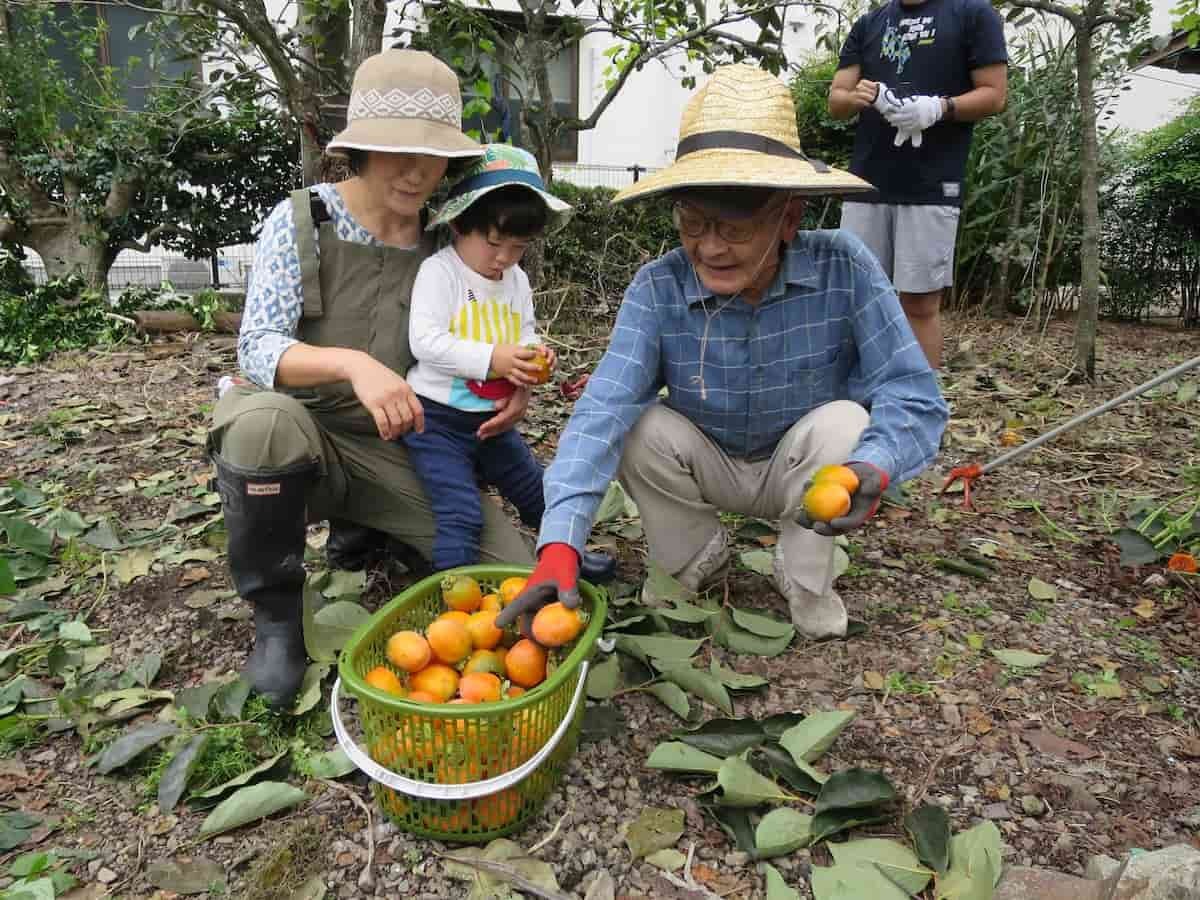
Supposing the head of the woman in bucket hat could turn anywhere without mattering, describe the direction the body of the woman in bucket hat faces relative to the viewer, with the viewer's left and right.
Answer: facing the viewer and to the right of the viewer

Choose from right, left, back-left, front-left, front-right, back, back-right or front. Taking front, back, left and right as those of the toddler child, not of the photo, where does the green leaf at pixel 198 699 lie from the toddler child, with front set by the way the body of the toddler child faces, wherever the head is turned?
right

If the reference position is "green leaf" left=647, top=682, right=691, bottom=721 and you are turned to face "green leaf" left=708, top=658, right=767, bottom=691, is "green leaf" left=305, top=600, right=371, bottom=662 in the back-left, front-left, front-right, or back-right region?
back-left

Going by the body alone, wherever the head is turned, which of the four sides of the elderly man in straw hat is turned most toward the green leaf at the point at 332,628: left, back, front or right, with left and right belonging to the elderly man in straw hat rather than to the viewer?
right

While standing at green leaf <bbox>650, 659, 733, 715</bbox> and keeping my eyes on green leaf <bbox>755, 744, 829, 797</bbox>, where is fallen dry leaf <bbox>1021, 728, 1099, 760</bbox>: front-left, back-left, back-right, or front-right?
front-left

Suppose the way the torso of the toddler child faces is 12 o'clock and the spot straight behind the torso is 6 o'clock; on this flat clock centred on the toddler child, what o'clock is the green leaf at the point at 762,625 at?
The green leaf is roughly at 11 o'clock from the toddler child.

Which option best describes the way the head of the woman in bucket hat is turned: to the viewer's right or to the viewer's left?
to the viewer's right

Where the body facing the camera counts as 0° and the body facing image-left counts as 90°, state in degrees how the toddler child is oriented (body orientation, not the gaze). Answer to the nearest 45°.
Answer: approximately 315°

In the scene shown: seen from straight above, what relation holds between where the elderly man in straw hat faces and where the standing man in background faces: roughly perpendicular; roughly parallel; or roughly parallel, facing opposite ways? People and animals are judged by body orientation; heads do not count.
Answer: roughly parallel

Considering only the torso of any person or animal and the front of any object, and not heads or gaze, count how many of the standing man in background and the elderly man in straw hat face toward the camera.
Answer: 2

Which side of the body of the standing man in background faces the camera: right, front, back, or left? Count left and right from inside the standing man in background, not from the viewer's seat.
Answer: front

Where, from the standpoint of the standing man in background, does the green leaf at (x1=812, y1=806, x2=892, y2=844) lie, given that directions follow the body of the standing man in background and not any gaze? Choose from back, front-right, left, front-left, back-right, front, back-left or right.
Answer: front

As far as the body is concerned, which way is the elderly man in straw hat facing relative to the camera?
toward the camera

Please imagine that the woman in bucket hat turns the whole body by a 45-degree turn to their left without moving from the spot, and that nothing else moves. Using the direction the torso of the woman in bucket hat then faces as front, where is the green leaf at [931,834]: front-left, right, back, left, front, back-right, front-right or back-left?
front-right

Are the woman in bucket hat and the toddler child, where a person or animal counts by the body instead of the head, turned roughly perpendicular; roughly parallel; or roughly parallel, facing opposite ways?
roughly parallel

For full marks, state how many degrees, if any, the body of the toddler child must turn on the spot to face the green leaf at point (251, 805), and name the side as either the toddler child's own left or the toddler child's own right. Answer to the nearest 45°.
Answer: approximately 90° to the toddler child's own right
